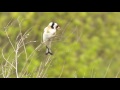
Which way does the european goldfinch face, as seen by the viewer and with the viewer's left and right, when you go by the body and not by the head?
facing the viewer and to the right of the viewer
